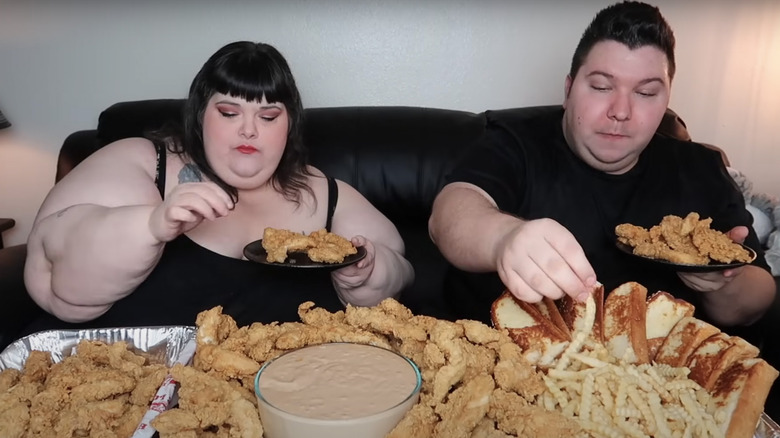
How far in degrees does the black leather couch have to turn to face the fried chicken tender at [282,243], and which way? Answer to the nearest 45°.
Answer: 0° — it already faces it

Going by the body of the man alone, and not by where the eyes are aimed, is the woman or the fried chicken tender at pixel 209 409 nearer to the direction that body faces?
the fried chicken tender

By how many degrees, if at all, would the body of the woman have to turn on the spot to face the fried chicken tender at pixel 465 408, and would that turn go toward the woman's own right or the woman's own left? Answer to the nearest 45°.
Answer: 0° — they already face it

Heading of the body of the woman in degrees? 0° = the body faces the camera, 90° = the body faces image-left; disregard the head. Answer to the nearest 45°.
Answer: approximately 0°

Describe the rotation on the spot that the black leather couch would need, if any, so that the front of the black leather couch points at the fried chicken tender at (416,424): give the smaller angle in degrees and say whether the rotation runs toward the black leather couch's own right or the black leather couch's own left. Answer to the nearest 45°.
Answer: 0° — it already faces it

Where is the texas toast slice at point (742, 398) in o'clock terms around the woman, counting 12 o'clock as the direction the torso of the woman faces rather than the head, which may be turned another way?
The texas toast slice is roughly at 11 o'clock from the woman.
